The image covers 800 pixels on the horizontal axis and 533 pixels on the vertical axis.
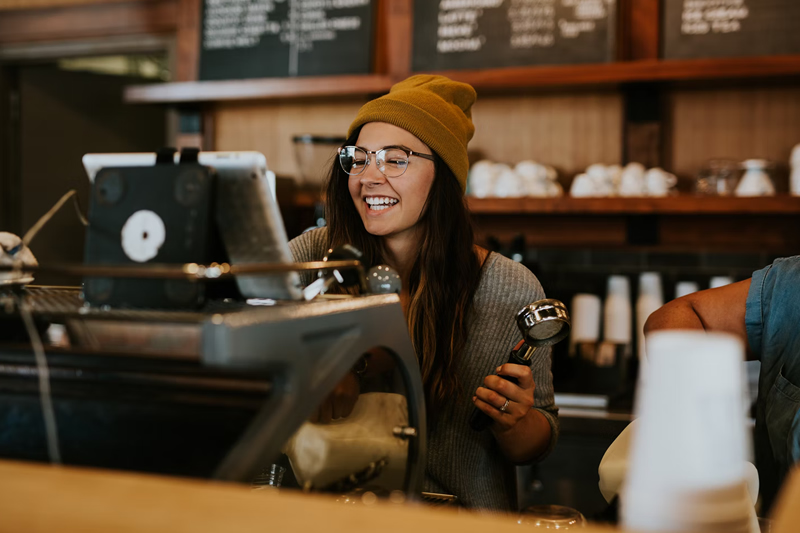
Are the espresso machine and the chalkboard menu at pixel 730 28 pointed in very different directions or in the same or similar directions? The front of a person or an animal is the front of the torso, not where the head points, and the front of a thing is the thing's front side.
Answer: very different directions

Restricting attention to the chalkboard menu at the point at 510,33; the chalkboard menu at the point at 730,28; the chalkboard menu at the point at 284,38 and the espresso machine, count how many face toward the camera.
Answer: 3

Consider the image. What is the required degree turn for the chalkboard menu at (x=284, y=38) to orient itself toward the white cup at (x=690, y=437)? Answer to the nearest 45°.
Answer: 0° — it already faces it

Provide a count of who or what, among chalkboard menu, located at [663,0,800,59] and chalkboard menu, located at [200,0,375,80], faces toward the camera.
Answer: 2

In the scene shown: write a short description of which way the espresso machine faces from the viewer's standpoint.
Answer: facing away from the viewer and to the right of the viewer
